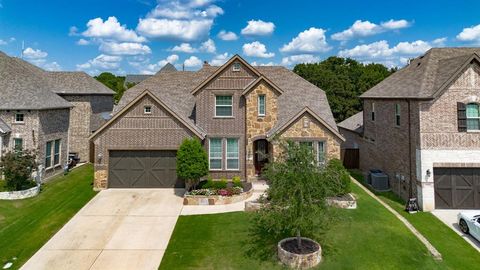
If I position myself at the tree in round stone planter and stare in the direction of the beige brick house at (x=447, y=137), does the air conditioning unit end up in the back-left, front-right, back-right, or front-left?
front-left

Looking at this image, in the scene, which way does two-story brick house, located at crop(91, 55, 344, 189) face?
toward the camera

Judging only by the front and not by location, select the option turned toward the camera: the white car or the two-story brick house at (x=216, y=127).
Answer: the two-story brick house

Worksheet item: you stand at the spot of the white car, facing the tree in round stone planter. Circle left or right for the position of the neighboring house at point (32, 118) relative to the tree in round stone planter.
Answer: right

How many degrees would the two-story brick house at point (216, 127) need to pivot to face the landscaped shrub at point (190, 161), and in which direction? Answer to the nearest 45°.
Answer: approximately 45° to its right

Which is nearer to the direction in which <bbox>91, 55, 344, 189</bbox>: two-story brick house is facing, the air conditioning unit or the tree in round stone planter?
the tree in round stone planter

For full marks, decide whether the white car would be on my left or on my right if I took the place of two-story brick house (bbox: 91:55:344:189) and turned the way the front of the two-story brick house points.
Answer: on my left

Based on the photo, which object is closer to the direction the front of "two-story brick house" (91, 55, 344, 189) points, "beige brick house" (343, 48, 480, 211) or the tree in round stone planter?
the tree in round stone planter

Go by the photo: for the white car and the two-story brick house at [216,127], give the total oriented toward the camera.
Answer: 1

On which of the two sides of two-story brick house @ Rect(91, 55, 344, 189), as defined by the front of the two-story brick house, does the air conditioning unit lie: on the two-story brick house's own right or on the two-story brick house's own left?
on the two-story brick house's own left

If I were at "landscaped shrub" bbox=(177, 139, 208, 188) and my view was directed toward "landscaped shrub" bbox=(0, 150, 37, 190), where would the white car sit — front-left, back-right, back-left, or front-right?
back-left
